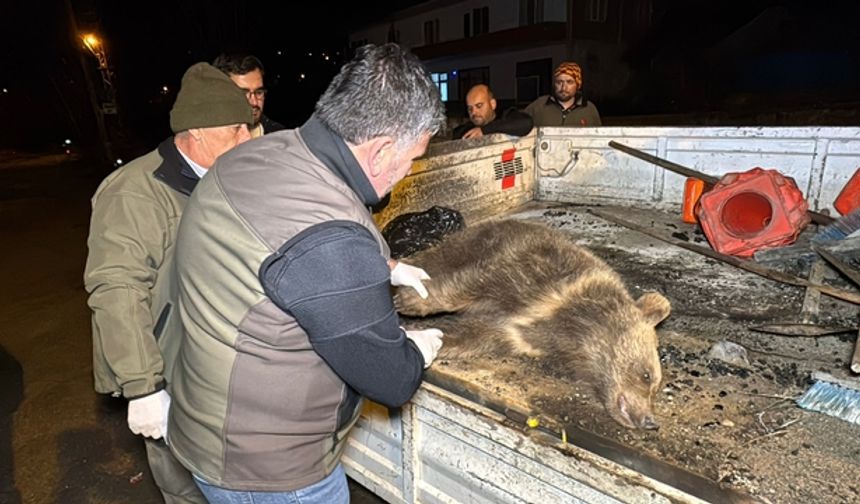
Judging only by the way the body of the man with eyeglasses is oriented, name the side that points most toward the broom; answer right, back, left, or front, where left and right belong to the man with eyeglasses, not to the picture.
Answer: front

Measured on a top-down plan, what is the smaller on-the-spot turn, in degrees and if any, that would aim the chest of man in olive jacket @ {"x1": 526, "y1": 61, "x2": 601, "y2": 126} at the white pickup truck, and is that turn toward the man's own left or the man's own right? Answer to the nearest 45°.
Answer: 0° — they already face it

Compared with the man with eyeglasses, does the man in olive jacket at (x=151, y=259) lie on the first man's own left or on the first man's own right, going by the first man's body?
on the first man's own right

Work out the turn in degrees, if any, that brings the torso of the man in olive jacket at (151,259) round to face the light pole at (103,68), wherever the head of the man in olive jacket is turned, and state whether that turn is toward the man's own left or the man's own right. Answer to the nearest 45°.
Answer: approximately 90° to the man's own left

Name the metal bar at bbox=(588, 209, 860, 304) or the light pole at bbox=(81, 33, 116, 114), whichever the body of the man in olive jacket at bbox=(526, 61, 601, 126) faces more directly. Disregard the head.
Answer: the metal bar

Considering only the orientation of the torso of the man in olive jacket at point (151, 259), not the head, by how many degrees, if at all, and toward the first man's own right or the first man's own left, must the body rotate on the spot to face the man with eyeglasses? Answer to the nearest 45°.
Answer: approximately 90° to the first man's own left

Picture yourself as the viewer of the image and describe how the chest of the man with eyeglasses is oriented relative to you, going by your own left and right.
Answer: facing the viewer and to the right of the viewer

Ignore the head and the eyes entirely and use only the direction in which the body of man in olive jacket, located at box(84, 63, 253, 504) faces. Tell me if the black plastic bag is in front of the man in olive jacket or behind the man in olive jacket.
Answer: in front

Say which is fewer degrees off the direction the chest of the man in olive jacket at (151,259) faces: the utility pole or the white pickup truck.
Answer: the white pickup truck

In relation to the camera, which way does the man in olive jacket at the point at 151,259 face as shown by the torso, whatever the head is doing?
to the viewer's right

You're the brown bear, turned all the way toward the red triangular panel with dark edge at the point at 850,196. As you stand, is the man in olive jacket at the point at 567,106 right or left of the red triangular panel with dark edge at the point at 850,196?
left

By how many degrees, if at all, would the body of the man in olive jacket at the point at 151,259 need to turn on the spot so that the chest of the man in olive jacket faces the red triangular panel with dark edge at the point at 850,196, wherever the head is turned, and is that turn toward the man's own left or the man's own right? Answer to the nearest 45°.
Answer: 0° — they already face it

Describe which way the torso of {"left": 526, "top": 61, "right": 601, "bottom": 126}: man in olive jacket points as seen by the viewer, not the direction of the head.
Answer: toward the camera

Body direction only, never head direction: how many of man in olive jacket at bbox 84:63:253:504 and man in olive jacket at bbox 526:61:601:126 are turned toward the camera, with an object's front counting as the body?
1

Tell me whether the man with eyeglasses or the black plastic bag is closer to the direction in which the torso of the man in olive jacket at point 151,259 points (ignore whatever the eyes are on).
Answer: the black plastic bag

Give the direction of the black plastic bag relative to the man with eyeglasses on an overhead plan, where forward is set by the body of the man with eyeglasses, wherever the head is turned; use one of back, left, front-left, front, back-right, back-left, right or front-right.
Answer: front

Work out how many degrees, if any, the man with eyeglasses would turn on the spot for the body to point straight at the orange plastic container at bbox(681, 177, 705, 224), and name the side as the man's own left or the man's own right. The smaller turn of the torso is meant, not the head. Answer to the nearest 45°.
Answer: approximately 45° to the man's own left
